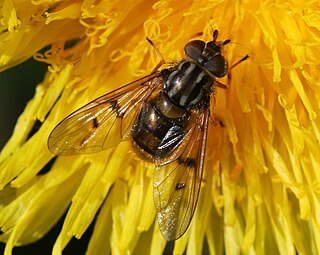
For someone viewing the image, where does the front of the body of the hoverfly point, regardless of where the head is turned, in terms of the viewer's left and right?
facing away from the viewer and to the right of the viewer
